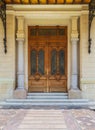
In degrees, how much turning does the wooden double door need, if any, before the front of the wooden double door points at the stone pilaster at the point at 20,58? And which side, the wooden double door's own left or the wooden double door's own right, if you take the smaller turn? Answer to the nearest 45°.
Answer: approximately 90° to the wooden double door's own right

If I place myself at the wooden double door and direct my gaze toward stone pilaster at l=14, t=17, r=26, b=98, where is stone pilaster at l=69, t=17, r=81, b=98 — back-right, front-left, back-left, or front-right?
back-left

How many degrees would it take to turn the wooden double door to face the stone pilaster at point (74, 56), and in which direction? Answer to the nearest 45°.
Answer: approximately 90° to its left

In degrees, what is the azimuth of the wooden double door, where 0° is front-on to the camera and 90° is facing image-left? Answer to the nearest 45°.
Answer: approximately 0°
